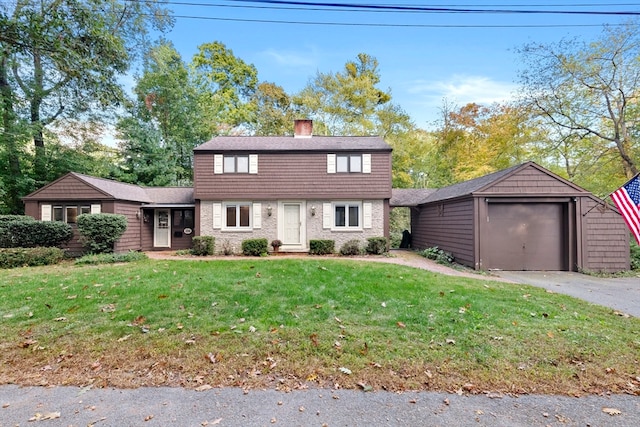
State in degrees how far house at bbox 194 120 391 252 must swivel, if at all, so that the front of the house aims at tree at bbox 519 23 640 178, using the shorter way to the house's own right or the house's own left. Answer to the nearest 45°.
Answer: approximately 90° to the house's own left

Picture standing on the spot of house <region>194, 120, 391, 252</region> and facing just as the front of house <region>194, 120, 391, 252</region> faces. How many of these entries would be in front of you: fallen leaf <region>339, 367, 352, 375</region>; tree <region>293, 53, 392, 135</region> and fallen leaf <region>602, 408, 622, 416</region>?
2

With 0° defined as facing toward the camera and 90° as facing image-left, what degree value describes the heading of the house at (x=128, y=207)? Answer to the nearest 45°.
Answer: approximately 0°

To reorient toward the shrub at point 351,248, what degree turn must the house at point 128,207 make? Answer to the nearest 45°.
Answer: approximately 45° to its left

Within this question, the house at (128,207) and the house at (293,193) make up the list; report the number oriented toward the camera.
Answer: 2

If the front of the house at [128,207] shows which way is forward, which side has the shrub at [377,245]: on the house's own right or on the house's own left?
on the house's own left

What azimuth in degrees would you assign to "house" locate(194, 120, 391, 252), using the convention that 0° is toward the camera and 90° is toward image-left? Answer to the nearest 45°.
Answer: approximately 0°
